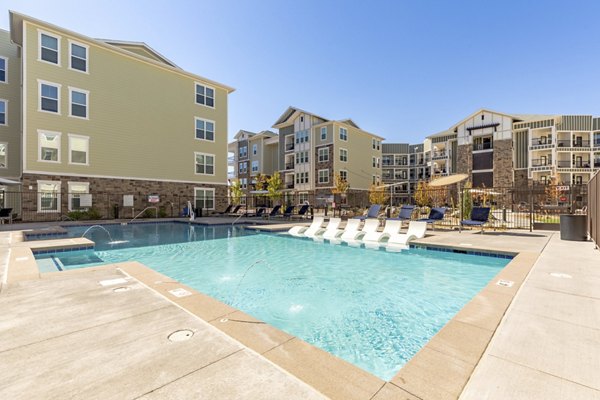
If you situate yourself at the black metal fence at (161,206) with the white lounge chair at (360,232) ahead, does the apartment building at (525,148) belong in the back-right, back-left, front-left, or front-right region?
front-left

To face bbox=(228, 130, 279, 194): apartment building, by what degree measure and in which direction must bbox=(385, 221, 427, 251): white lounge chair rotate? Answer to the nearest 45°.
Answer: approximately 90° to its right

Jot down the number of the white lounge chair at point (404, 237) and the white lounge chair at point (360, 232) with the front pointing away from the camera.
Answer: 0

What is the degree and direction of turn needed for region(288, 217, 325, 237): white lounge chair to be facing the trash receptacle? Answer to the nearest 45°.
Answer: approximately 90° to its left

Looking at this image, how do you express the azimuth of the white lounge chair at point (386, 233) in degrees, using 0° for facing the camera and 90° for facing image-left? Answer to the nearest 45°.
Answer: approximately 45°

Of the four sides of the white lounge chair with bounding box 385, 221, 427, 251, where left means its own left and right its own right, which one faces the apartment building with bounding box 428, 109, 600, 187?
back

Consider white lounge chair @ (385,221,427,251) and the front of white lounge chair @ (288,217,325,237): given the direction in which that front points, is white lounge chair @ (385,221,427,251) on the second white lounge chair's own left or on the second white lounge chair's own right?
on the second white lounge chair's own left

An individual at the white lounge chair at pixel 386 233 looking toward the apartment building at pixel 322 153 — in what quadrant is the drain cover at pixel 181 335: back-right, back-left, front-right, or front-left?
back-left

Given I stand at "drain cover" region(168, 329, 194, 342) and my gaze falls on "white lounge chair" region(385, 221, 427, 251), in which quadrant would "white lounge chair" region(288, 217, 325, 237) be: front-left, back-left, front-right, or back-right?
front-left

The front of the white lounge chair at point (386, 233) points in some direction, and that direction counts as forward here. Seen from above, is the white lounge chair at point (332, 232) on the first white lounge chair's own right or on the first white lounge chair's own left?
on the first white lounge chair's own right

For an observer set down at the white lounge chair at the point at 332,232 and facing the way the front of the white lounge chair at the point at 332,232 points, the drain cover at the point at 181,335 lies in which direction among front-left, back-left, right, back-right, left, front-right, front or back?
front-left

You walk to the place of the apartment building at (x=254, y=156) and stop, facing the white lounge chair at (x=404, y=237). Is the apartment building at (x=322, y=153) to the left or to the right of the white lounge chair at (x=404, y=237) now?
left

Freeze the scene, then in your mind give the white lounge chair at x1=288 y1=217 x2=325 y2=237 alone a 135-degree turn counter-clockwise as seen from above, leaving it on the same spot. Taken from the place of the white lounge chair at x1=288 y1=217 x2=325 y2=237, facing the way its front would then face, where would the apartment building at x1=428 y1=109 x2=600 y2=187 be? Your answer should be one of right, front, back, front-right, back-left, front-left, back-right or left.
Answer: front-left
